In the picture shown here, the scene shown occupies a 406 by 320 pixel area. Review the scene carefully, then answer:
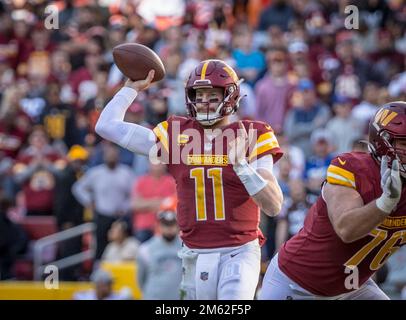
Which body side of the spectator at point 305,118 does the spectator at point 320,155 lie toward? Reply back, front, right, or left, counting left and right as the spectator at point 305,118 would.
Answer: front

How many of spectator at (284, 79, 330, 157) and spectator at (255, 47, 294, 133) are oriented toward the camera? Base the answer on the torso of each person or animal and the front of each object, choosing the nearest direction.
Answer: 2

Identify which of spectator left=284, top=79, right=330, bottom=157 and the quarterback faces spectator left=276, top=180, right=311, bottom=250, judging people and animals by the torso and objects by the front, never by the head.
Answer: spectator left=284, top=79, right=330, bottom=157

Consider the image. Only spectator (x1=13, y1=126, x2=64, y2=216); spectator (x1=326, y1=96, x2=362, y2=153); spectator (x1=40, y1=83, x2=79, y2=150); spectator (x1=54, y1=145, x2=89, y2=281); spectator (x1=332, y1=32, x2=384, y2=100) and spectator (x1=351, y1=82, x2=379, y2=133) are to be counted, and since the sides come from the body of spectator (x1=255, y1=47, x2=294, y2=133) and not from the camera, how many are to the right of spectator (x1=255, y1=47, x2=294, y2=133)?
3

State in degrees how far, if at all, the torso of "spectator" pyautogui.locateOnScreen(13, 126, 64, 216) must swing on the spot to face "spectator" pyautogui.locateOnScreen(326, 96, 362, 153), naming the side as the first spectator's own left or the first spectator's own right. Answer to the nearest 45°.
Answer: approximately 90° to the first spectator's own left

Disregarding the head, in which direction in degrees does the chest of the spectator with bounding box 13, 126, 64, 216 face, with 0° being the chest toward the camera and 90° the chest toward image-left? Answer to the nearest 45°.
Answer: approximately 0°

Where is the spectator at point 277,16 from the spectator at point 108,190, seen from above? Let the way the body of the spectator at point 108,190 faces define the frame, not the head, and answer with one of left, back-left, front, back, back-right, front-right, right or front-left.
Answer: back-left

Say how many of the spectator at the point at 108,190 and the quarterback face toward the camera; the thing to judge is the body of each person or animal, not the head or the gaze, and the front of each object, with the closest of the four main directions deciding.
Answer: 2
